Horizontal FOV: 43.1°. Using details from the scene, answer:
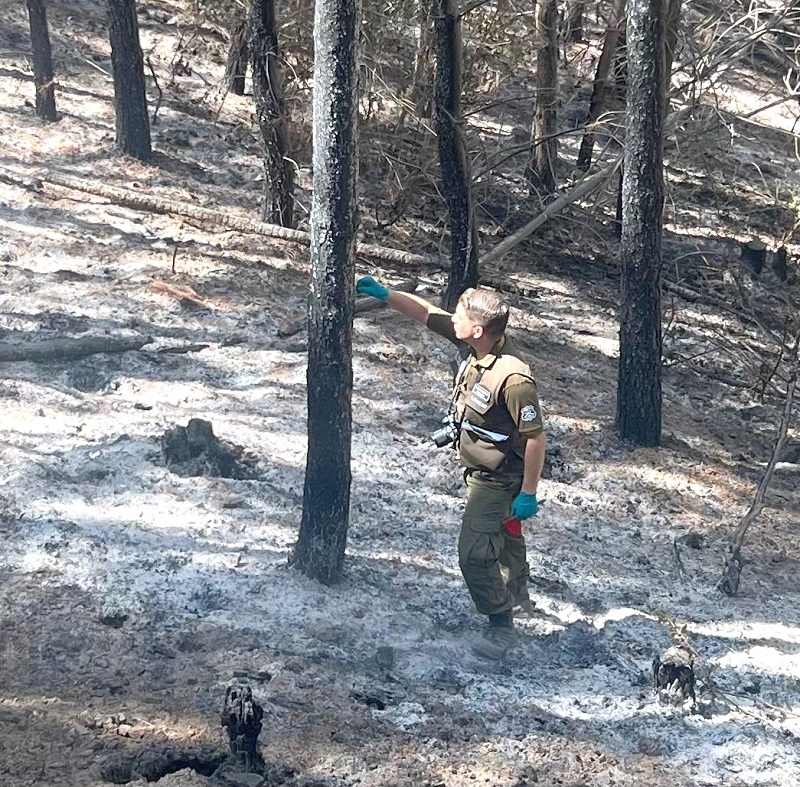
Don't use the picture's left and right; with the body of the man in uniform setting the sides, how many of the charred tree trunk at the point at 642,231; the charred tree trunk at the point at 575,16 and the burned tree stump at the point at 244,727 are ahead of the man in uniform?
1

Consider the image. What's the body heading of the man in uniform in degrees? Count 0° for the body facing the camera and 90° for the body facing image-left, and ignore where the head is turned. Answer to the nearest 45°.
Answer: approximately 45°

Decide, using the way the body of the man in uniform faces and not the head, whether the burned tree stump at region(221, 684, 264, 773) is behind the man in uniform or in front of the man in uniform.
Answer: in front

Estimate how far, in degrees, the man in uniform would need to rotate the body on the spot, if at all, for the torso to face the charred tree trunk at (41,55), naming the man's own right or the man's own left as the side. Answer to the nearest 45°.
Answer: approximately 90° to the man's own right

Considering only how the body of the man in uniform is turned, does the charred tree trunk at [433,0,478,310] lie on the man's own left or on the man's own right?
on the man's own right

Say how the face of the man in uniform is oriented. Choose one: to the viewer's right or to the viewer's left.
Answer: to the viewer's left
